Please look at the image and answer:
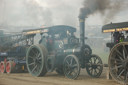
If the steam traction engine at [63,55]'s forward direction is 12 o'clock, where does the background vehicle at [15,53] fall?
The background vehicle is roughly at 6 o'clock from the steam traction engine.

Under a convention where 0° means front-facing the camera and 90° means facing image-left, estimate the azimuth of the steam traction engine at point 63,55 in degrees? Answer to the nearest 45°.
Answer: approximately 315°

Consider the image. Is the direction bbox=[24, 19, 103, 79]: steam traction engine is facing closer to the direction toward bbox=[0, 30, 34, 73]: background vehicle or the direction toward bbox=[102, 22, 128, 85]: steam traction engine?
the steam traction engine

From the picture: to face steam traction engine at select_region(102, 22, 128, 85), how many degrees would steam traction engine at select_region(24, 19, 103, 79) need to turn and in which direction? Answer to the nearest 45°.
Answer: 0° — it already faces it
